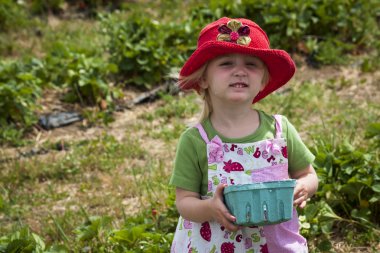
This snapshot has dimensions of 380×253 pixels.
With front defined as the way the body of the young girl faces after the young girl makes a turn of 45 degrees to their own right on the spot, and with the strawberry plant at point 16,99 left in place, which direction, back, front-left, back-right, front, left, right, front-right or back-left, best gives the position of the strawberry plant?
right

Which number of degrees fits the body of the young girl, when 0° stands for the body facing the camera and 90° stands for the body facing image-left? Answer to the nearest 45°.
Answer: approximately 0°

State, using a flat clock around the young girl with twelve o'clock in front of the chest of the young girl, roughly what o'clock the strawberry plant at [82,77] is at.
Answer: The strawberry plant is roughly at 5 o'clock from the young girl.

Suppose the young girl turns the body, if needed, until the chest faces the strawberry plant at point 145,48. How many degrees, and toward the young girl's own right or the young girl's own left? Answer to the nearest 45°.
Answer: approximately 180°
